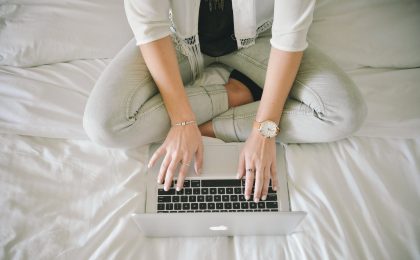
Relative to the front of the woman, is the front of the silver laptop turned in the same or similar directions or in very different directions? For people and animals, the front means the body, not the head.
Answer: very different directions

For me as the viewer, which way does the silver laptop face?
facing away from the viewer

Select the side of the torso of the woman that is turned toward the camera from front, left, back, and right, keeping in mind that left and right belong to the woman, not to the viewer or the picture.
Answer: front

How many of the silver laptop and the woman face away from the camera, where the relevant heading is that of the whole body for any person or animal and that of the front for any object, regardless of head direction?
1
